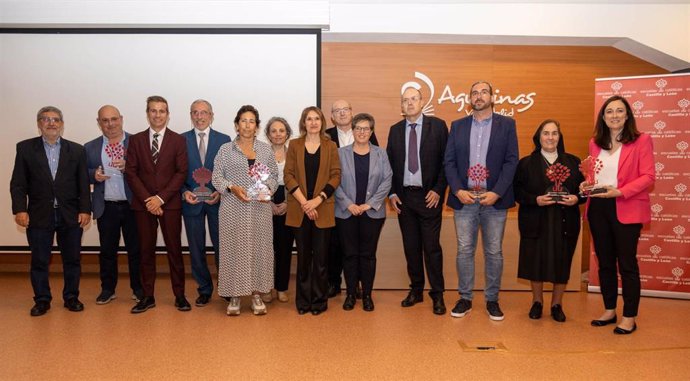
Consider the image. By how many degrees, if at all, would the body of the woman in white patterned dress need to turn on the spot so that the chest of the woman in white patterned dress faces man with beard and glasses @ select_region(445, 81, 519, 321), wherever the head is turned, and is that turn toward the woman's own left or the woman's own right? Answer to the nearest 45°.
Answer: approximately 90° to the woman's own left

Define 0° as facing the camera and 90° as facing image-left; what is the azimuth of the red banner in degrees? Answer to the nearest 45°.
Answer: approximately 0°

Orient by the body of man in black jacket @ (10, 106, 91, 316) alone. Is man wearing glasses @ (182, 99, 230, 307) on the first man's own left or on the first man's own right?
on the first man's own left

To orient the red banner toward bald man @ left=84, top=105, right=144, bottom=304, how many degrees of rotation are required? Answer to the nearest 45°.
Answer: approximately 45° to its right

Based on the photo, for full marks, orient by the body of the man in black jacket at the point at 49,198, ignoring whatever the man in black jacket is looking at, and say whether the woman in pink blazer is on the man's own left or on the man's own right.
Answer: on the man's own left

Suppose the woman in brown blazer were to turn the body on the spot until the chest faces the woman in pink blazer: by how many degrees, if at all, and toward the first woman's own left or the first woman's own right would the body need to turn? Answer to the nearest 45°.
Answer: approximately 90° to the first woman's own left

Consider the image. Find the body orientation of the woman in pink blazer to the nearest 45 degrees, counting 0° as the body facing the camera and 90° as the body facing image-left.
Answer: approximately 45°
